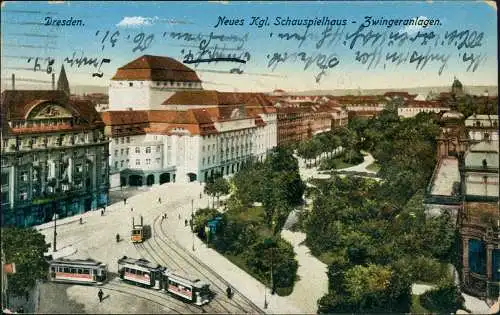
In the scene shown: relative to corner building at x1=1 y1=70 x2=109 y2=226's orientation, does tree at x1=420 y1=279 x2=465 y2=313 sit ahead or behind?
ahead

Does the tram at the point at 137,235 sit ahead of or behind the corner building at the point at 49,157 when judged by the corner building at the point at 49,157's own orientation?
ahead

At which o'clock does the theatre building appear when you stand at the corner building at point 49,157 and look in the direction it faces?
The theatre building is roughly at 10 o'clock from the corner building.

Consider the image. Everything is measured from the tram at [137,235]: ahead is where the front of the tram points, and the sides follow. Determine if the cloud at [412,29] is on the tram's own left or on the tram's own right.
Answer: on the tram's own left

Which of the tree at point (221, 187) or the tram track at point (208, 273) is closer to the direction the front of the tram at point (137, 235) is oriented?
the tram track

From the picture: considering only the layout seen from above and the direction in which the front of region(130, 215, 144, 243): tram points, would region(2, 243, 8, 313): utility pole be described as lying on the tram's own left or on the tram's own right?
on the tram's own right

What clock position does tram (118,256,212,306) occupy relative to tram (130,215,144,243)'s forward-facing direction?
tram (118,256,212,306) is roughly at 11 o'clock from tram (130,215,144,243).

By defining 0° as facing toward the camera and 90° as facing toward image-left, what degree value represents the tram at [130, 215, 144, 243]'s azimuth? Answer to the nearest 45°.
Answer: approximately 0°

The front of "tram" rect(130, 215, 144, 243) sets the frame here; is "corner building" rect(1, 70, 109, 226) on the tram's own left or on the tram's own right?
on the tram's own right

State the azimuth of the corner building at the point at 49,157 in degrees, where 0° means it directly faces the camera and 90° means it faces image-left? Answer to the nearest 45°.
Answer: approximately 315°

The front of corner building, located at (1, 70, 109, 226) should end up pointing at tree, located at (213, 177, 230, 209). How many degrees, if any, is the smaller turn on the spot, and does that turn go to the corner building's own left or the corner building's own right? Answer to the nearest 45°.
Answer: approximately 45° to the corner building's own left
